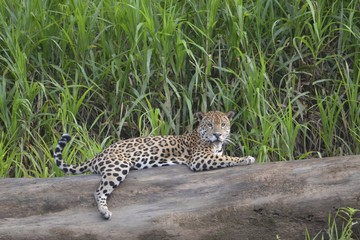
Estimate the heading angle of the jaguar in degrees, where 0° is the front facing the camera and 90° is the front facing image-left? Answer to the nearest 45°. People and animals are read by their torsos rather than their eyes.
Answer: approximately 270°
